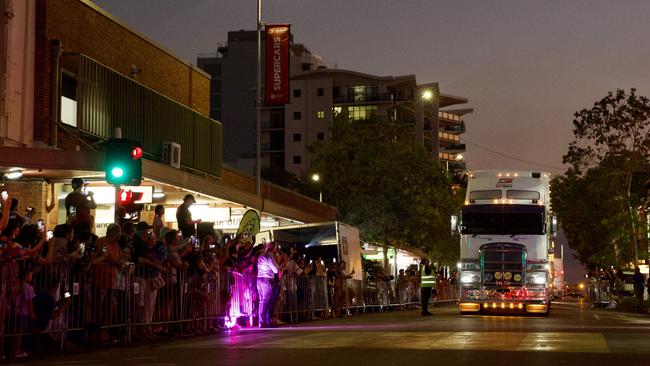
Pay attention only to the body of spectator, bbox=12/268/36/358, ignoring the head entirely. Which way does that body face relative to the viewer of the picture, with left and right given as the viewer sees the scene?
facing to the right of the viewer

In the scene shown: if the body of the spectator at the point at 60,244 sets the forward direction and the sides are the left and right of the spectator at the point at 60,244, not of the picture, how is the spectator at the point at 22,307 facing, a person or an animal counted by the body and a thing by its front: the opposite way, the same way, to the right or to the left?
the same way

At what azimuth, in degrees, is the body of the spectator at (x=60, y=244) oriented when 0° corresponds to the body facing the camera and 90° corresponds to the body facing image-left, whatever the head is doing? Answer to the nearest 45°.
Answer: approximately 270°

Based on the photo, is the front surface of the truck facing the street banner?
no

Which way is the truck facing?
toward the camera

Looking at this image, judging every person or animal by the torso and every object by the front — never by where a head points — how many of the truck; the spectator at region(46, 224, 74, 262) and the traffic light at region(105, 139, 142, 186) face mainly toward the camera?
2

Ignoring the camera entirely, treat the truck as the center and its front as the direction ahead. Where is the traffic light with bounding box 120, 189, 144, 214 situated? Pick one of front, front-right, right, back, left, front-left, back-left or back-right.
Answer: front-right

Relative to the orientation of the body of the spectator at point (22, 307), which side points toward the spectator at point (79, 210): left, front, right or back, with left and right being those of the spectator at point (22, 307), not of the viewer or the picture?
left

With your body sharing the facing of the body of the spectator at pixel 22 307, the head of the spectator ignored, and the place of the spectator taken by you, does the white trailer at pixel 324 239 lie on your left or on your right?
on your left

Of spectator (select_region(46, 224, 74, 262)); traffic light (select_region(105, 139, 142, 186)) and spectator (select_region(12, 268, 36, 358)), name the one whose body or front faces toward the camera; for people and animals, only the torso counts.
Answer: the traffic light

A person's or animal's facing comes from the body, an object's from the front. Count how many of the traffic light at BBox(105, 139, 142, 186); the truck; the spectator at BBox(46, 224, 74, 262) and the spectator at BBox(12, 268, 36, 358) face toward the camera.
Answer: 2

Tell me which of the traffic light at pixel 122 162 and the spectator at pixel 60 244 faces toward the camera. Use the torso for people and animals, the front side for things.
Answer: the traffic light

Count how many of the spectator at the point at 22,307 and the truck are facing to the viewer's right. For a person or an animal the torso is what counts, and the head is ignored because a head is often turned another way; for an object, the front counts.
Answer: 1
